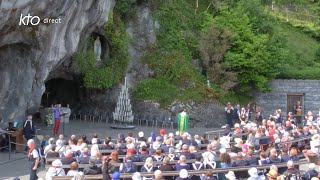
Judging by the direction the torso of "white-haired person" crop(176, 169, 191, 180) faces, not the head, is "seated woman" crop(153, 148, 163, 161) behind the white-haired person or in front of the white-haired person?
in front

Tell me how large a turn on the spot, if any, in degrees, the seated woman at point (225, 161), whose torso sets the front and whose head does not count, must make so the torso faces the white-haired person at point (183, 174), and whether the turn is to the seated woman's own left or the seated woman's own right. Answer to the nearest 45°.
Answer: approximately 135° to the seated woman's own left

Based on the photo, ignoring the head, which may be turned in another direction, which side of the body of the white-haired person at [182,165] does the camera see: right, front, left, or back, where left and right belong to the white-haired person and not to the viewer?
back

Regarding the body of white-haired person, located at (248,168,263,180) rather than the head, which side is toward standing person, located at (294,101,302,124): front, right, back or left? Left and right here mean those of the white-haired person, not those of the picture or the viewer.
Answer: front

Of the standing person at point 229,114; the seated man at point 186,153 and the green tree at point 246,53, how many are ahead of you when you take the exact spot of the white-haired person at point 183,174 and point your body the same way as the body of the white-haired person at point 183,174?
3

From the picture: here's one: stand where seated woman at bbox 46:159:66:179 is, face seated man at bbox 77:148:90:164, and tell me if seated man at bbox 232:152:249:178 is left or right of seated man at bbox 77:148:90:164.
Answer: right

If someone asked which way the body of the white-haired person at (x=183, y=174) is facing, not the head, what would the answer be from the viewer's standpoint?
away from the camera

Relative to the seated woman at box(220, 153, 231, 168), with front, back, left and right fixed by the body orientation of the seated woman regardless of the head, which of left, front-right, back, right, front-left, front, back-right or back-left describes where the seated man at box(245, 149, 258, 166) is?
front-right

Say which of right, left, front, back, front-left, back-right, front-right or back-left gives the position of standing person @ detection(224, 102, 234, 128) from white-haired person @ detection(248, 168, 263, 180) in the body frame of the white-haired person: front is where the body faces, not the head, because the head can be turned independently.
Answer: front

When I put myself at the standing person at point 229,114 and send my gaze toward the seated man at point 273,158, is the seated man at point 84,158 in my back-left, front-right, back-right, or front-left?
front-right

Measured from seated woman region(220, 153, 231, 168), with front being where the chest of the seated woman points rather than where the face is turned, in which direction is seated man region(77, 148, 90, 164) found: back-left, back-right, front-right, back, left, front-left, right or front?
left

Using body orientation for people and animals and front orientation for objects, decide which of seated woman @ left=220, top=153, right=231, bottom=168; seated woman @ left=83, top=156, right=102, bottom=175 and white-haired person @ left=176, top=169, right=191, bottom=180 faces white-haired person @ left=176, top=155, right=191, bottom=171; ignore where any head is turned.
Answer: white-haired person @ left=176, top=169, right=191, bottom=180

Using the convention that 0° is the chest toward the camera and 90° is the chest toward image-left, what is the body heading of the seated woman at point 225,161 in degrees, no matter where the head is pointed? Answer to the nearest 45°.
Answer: approximately 180°

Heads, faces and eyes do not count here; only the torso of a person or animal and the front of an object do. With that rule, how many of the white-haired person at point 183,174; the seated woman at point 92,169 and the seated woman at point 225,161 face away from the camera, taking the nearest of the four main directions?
3

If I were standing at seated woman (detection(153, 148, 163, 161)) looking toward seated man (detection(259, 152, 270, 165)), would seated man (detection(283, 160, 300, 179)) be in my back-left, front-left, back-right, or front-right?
front-right

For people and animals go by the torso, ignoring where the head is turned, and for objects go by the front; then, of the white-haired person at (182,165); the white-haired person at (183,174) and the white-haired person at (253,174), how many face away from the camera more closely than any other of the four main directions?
3

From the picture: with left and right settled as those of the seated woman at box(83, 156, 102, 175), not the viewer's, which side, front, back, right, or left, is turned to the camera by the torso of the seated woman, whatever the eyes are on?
back

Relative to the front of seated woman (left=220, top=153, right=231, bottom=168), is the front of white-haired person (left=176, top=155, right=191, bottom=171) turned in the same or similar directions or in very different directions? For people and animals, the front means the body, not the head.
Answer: same or similar directions

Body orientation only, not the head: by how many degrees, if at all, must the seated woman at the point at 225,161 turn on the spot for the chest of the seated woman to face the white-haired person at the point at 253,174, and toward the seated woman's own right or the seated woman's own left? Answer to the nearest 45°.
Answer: approximately 135° to the seated woman's own right
